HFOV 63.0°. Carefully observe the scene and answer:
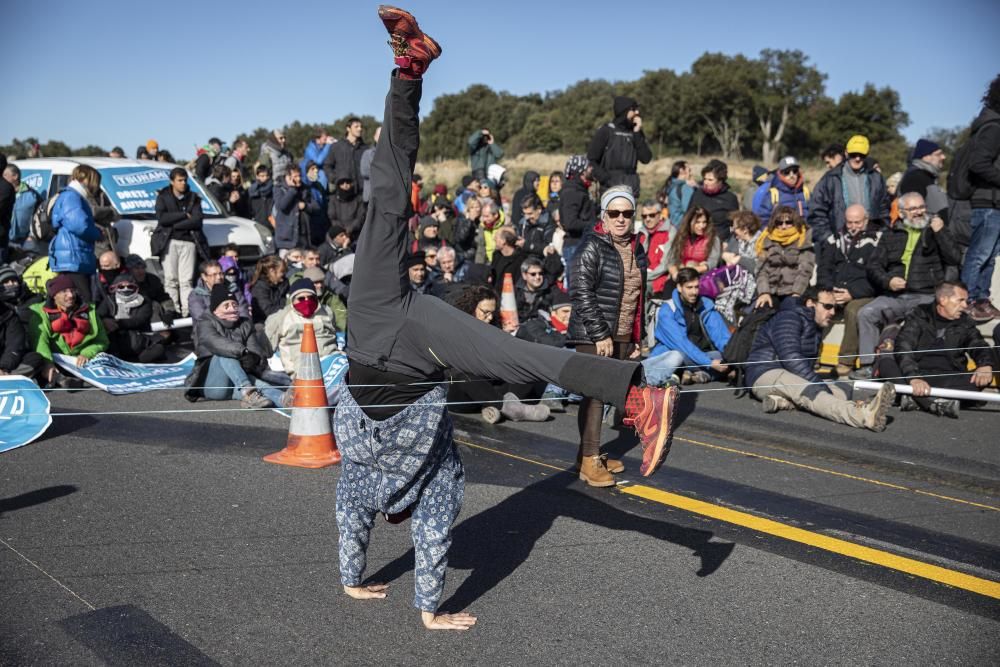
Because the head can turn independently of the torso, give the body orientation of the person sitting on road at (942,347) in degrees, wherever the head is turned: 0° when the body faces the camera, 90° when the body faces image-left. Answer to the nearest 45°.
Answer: approximately 0°

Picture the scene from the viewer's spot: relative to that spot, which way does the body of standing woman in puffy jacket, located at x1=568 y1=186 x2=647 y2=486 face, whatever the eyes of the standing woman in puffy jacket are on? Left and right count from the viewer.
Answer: facing the viewer and to the right of the viewer

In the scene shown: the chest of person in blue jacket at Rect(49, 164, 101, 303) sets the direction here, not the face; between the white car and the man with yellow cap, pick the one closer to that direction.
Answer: the man with yellow cap

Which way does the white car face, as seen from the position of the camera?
facing to the right of the viewer

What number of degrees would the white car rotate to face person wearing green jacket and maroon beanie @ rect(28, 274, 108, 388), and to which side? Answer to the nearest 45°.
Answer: approximately 90° to its right

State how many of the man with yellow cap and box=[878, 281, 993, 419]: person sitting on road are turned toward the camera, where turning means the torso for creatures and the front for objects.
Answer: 2

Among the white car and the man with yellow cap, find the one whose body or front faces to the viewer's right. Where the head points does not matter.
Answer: the white car

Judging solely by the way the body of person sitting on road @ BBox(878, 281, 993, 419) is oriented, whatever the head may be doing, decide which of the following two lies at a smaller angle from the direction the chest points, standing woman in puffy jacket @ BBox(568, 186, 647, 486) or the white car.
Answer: the standing woman in puffy jacket

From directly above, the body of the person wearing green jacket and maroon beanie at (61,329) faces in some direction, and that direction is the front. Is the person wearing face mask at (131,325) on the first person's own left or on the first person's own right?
on the first person's own left

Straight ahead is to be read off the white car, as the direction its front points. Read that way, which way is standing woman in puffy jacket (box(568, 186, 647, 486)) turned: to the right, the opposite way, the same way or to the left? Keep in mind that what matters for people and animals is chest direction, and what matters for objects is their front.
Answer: to the right
